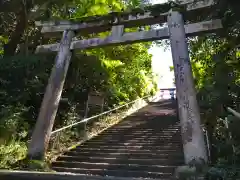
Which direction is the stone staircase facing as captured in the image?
toward the camera
